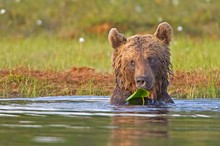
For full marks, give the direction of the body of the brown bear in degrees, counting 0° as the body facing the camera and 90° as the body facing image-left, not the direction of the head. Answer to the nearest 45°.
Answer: approximately 0°

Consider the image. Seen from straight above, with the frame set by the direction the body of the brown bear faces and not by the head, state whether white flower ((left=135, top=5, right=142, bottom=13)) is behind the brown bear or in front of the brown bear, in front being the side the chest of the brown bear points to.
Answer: behind
